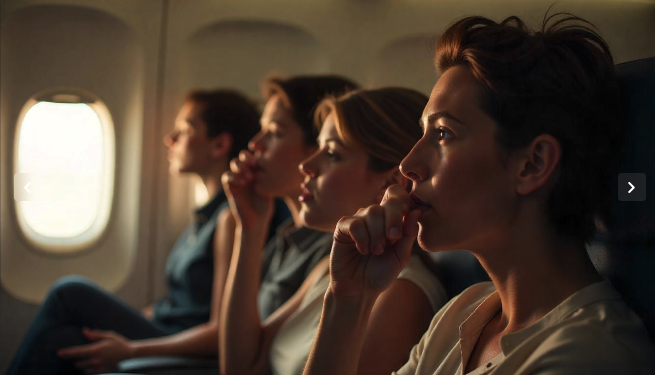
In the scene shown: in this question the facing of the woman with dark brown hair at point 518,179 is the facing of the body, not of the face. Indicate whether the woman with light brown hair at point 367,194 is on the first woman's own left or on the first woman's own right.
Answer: on the first woman's own right

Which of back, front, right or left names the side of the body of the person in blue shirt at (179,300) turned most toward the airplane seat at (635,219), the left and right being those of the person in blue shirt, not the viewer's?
left

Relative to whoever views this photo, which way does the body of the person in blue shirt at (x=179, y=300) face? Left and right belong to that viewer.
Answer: facing to the left of the viewer

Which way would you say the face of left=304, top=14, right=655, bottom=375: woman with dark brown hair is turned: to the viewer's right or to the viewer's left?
to the viewer's left

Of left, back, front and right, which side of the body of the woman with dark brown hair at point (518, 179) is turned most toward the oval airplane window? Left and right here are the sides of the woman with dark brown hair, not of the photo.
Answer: right

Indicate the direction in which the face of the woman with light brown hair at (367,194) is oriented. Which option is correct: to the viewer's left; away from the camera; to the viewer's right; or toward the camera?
to the viewer's left

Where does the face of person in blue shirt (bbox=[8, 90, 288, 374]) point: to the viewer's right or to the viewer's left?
to the viewer's left

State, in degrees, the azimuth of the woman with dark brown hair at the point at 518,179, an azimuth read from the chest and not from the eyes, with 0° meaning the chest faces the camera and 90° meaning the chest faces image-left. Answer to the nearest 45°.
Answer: approximately 45°
